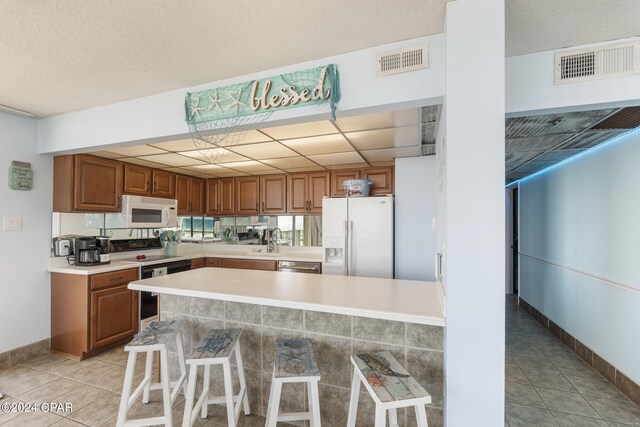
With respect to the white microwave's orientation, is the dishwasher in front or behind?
in front

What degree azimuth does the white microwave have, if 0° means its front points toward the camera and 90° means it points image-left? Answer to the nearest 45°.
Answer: approximately 315°

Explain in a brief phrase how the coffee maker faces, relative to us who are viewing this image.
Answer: facing the viewer and to the right of the viewer

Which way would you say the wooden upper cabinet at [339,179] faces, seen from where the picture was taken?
facing the viewer

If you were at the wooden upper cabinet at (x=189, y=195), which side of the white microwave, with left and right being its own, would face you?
left

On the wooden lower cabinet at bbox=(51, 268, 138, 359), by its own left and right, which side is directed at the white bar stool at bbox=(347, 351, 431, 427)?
front

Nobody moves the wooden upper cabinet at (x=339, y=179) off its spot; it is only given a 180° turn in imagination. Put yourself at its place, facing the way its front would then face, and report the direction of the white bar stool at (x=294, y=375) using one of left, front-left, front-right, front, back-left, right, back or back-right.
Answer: back

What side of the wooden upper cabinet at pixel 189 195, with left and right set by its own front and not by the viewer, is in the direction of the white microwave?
right
